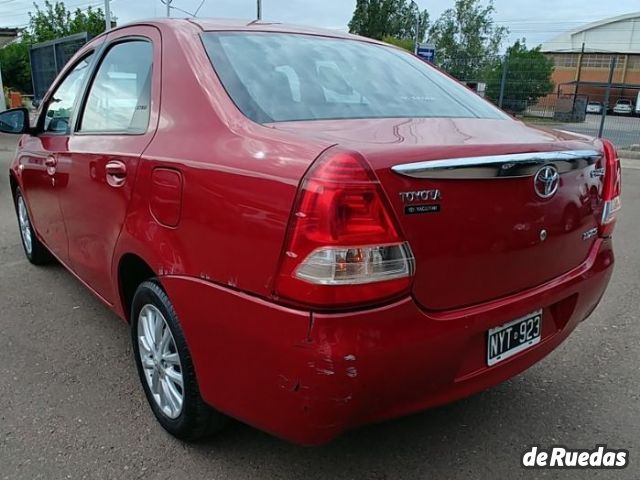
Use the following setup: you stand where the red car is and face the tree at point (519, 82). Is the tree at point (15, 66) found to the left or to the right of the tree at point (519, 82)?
left

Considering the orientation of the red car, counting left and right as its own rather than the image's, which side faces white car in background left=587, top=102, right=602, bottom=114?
right

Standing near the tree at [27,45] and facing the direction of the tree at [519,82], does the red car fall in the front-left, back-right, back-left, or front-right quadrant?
front-right

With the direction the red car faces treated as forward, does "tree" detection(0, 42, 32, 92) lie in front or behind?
in front

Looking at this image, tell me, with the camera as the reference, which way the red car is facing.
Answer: facing away from the viewer and to the left of the viewer

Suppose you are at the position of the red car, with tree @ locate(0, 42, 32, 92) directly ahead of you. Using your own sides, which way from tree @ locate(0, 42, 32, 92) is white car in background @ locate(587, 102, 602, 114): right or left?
right

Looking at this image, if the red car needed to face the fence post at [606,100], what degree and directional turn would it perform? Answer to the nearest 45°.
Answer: approximately 90° to its right

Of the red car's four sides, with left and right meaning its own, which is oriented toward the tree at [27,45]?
front
